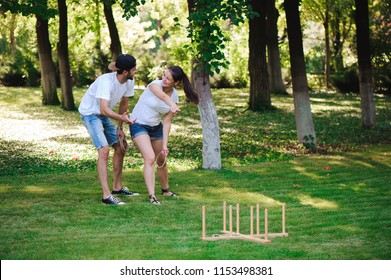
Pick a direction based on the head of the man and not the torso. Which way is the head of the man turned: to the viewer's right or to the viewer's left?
to the viewer's right

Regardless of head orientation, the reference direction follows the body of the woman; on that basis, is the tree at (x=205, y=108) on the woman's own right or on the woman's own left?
on the woman's own left
